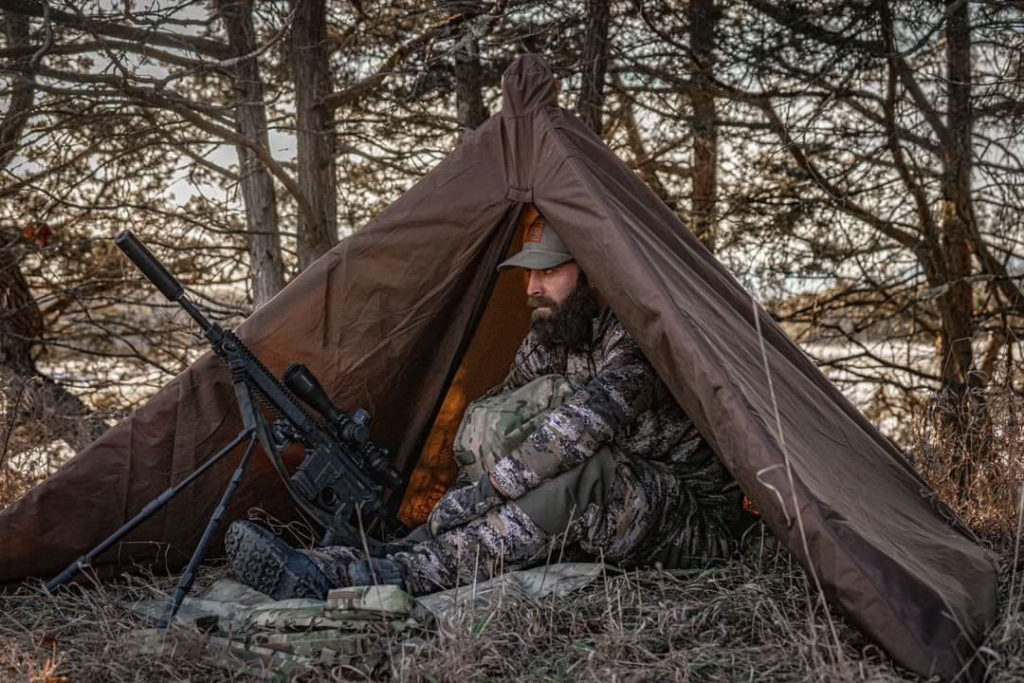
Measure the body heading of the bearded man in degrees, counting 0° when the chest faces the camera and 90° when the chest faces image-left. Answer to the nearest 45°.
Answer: approximately 45°

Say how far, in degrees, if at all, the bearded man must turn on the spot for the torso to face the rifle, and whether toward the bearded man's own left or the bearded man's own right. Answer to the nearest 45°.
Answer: approximately 45° to the bearded man's own right

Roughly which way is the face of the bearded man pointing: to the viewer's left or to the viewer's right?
to the viewer's left
